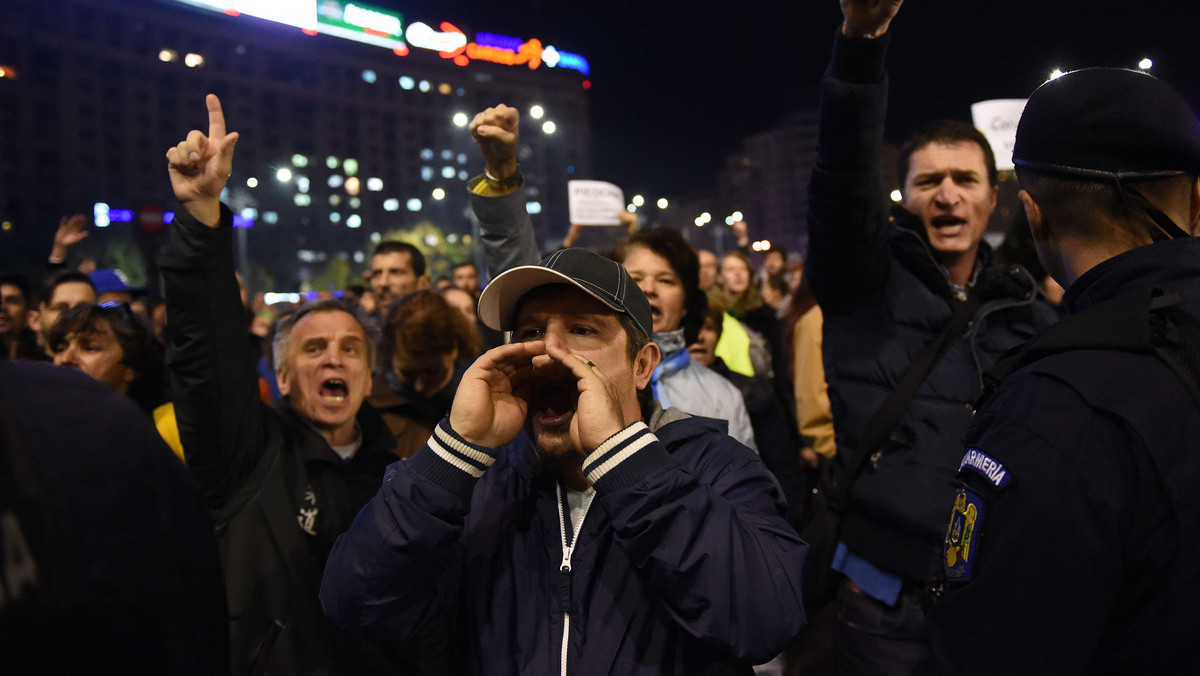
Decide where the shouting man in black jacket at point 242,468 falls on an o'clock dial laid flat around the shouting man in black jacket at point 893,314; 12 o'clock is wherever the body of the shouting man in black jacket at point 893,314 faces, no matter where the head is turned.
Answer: the shouting man in black jacket at point 242,468 is roughly at 2 o'clock from the shouting man in black jacket at point 893,314.

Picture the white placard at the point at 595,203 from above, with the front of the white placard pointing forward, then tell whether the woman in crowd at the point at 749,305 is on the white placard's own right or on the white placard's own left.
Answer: on the white placard's own left

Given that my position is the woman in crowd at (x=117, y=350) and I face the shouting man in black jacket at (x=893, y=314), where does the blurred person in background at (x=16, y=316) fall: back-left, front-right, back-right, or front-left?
back-left

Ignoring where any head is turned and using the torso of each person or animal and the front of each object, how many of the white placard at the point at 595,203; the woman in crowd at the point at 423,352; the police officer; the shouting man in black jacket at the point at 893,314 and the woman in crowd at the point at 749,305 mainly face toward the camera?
4

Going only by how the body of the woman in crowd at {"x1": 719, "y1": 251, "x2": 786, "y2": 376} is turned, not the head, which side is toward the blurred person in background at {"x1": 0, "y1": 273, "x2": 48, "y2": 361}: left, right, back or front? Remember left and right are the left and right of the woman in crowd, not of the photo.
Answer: right

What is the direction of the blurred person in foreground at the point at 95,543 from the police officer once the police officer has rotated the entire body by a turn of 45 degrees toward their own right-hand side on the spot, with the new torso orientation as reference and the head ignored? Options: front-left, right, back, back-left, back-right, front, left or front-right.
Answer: back-left

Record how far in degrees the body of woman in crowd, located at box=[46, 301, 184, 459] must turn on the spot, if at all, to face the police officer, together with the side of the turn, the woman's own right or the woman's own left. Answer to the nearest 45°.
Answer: approximately 45° to the woman's own left

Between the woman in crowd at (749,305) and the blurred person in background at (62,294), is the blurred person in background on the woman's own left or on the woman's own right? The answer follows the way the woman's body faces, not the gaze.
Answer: on the woman's own right

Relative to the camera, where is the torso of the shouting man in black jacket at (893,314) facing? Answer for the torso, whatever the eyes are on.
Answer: toward the camera

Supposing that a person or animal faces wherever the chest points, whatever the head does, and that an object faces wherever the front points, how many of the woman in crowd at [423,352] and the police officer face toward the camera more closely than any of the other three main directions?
1
